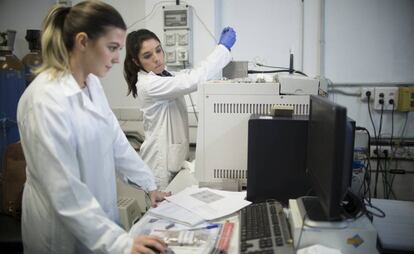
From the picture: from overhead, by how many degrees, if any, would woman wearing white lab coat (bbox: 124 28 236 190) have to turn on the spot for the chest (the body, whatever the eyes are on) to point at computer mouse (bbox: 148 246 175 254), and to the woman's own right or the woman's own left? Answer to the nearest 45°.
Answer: approximately 90° to the woman's own right

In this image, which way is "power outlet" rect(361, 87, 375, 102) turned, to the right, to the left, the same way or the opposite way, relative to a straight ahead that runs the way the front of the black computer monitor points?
to the left

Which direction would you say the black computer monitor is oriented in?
to the viewer's left

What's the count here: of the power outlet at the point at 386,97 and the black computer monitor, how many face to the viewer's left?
1

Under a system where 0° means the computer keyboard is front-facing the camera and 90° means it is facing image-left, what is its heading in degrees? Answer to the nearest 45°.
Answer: approximately 90°

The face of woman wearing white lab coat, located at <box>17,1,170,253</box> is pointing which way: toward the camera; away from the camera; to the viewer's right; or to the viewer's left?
to the viewer's right

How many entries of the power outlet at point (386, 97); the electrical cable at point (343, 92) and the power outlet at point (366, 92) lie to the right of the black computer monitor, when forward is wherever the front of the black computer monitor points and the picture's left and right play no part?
3

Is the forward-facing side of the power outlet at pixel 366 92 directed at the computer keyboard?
yes

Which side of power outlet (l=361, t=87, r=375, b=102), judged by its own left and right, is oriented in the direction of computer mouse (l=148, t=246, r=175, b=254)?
front

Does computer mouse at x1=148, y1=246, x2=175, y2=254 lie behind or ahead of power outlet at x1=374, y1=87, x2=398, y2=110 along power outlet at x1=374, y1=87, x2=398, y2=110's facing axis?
ahead
